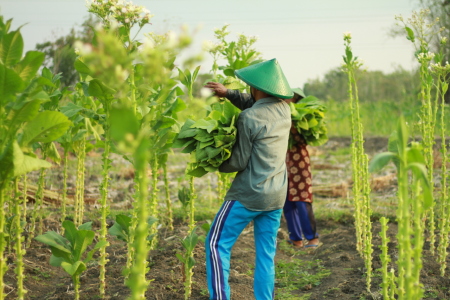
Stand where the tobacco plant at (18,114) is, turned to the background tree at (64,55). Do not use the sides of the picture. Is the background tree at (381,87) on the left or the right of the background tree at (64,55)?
right

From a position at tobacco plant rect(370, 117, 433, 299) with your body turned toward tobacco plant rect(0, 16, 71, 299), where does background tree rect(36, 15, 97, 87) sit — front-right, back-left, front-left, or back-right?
front-right

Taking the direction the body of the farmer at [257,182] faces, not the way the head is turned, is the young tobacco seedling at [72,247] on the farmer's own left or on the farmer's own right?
on the farmer's own left

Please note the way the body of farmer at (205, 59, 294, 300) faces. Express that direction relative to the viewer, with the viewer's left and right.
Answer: facing away from the viewer and to the left of the viewer

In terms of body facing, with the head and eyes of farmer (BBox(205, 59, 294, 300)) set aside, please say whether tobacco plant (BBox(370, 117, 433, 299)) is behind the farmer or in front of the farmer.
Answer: behind

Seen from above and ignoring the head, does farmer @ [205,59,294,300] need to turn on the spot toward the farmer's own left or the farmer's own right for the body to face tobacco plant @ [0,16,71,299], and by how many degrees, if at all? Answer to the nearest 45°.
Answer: approximately 90° to the farmer's own left

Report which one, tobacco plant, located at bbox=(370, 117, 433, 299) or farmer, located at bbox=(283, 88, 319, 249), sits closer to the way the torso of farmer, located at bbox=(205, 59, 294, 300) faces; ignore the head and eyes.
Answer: the farmer

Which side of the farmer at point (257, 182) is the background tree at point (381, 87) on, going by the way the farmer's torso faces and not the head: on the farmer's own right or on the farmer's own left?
on the farmer's own right

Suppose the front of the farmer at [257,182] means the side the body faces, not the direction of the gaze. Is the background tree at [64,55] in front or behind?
in front

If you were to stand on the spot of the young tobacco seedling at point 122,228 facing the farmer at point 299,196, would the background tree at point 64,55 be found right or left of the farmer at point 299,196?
left
